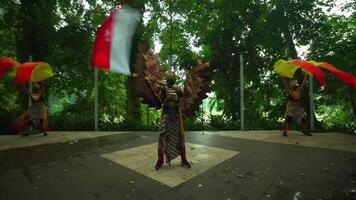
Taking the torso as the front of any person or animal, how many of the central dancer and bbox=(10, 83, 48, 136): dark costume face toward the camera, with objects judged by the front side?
2

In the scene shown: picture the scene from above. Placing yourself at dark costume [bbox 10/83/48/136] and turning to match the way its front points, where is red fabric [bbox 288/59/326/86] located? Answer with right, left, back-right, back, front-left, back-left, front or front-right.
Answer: front-left

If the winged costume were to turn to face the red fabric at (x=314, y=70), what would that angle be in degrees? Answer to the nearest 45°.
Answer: approximately 90° to its left

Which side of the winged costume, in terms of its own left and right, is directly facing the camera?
front

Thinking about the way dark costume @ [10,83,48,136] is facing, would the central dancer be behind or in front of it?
in front

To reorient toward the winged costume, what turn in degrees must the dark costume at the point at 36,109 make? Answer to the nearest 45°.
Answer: approximately 45° to its left

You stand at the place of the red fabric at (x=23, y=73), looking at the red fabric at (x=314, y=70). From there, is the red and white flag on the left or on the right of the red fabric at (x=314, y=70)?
right

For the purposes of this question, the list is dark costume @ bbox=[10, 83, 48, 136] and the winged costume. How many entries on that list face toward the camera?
2

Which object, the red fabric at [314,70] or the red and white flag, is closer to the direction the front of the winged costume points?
the red and white flag

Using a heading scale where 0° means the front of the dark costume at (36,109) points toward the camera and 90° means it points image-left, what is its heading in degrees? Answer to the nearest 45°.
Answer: approximately 0°
